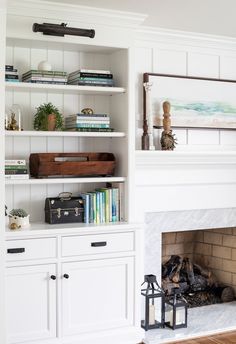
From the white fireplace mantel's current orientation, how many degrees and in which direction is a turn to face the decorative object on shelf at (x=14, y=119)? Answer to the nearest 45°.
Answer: approximately 45° to its right

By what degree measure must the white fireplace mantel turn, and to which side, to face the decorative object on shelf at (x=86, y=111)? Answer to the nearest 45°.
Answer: approximately 45° to its right

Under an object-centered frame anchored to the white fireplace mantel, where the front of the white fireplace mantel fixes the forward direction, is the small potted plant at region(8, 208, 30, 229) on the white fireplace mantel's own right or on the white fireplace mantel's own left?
on the white fireplace mantel's own right

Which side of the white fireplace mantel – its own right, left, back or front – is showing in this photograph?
front

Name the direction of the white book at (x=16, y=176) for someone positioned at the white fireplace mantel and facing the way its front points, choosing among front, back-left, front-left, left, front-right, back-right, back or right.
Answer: front-right
